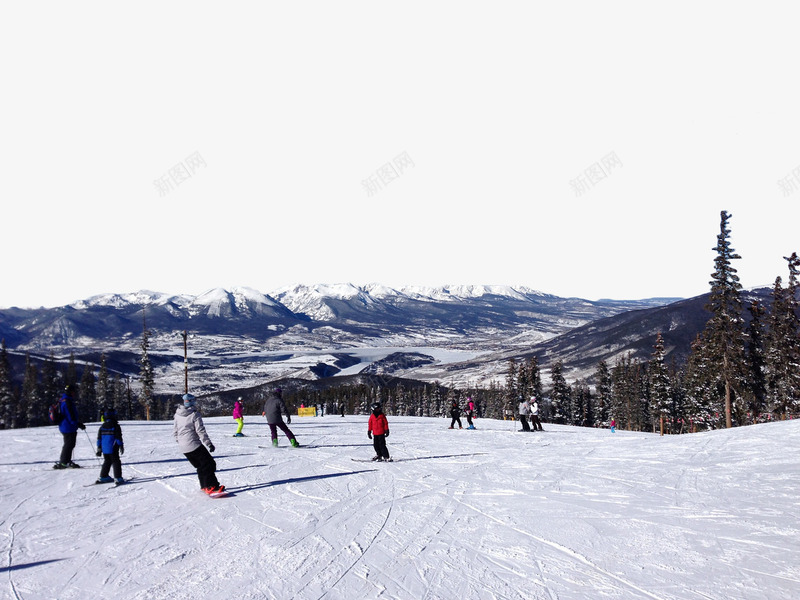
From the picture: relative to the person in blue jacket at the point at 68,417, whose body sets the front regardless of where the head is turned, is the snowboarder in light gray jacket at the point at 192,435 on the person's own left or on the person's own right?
on the person's own right

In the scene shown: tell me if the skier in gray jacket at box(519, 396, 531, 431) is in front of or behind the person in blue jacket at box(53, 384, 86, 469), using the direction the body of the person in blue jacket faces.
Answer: in front

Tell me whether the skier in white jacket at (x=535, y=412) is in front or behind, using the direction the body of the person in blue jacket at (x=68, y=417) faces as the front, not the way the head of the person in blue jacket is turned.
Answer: in front

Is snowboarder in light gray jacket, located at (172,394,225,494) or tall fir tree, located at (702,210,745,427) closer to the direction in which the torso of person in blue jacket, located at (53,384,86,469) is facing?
the tall fir tree

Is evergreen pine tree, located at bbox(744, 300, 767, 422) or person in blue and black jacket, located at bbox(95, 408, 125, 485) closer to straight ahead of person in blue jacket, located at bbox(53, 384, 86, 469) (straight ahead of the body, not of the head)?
the evergreen pine tree

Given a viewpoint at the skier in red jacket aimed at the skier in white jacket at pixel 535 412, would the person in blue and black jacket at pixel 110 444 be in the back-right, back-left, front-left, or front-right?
back-left
